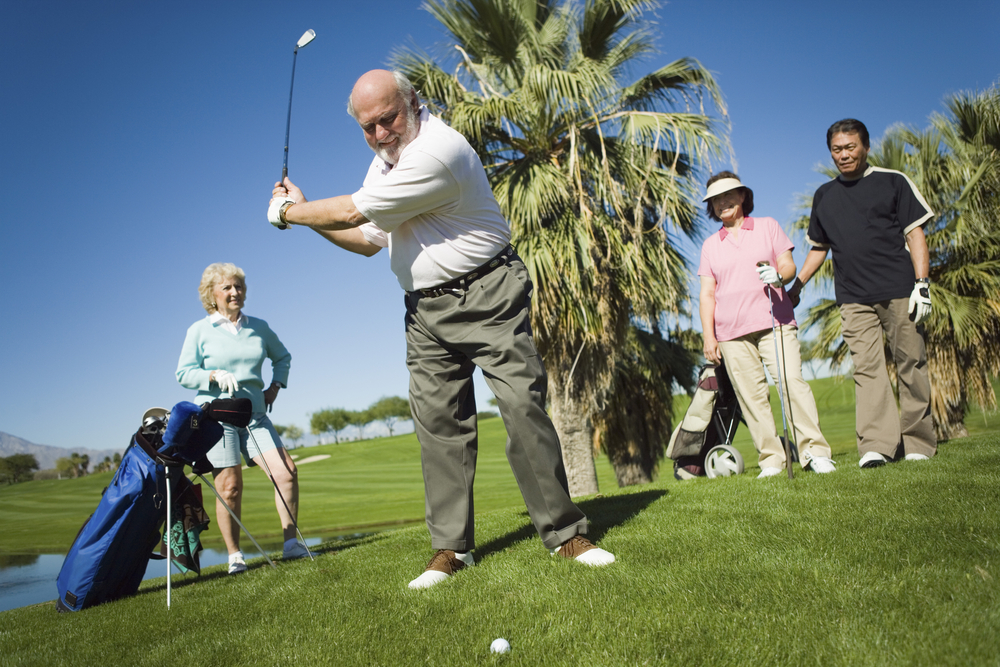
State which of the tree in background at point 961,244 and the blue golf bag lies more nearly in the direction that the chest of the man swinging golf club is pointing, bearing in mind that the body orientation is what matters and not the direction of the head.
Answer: the blue golf bag

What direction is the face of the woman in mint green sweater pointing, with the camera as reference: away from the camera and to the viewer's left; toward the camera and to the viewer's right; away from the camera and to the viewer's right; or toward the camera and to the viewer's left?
toward the camera and to the viewer's right

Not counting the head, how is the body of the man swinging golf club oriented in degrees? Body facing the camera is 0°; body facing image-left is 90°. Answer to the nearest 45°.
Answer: approximately 45°

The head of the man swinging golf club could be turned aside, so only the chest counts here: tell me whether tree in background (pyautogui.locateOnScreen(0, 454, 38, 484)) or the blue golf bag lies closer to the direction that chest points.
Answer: the blue golf bag

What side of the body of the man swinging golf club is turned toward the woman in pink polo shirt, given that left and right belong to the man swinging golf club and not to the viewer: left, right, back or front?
back

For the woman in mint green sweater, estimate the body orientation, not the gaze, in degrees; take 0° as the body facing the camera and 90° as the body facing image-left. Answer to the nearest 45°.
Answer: approximately 0°

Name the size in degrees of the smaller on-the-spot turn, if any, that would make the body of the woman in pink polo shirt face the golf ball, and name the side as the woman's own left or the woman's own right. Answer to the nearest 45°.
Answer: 0° — they already face it

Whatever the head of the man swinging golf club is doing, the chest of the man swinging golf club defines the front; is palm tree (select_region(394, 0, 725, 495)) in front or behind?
behind

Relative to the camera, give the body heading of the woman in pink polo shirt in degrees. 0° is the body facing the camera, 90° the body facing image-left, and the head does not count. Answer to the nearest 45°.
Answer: approximately 0°

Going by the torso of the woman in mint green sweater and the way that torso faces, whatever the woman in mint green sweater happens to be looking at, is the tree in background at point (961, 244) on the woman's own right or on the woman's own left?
on the woman's own left
